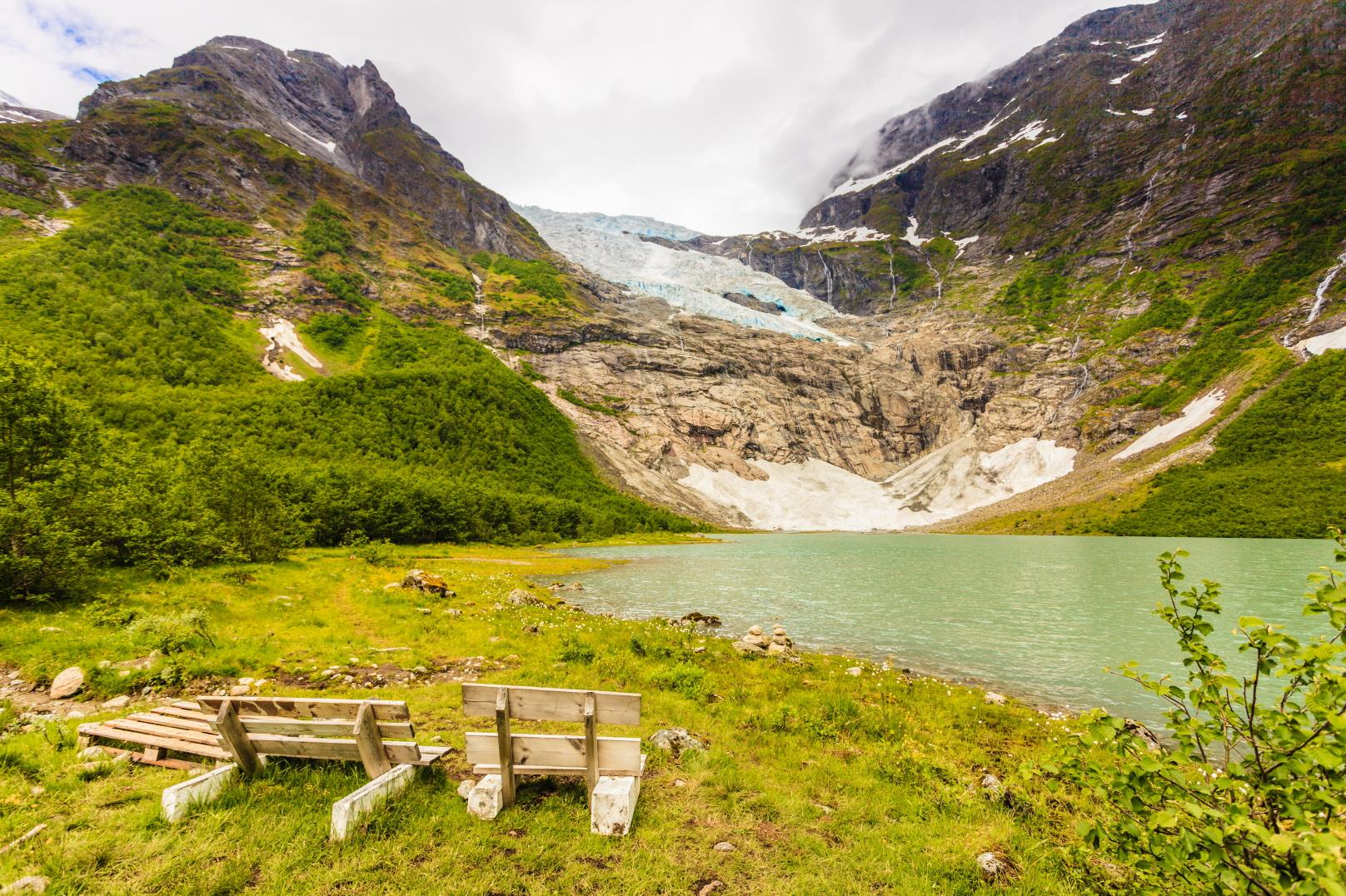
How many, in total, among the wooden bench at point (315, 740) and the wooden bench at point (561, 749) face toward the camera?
0

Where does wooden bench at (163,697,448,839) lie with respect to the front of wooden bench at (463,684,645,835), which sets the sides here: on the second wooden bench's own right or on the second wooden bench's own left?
on the second wooden bench's own left

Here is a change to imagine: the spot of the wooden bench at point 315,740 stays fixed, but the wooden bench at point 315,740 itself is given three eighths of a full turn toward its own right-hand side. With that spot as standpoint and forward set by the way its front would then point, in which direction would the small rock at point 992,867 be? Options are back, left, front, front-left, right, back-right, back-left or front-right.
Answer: front-left

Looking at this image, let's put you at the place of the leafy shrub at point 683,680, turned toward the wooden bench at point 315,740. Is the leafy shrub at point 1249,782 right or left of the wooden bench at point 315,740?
left

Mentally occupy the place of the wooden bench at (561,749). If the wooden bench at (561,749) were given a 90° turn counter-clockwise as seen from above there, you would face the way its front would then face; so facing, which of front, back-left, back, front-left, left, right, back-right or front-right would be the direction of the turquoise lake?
back-right

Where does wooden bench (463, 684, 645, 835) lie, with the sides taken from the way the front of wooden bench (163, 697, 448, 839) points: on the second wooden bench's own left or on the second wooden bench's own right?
on the second wooden bench's own right

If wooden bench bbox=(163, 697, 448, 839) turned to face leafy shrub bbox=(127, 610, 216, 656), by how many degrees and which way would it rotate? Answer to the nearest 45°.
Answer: approximately 45° to its left

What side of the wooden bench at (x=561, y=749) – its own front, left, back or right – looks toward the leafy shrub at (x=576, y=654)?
front

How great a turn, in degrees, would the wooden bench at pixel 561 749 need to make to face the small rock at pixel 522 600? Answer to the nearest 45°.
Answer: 0° — it already faces it

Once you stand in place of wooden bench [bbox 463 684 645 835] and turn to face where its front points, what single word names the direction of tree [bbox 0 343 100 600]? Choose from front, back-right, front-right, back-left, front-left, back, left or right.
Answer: front-left

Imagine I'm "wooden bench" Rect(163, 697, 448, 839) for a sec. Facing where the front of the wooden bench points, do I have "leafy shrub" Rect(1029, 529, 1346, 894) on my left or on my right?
on my right

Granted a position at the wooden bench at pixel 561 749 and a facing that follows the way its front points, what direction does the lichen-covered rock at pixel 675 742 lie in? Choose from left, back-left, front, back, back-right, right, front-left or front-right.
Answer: front-right

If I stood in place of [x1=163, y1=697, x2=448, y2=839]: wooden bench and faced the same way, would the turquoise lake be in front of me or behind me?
in front

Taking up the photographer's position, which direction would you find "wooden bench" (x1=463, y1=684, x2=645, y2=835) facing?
facing away from the viewer

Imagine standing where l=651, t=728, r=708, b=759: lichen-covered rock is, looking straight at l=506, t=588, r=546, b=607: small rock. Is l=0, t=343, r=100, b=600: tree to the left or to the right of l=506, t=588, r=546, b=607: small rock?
left
